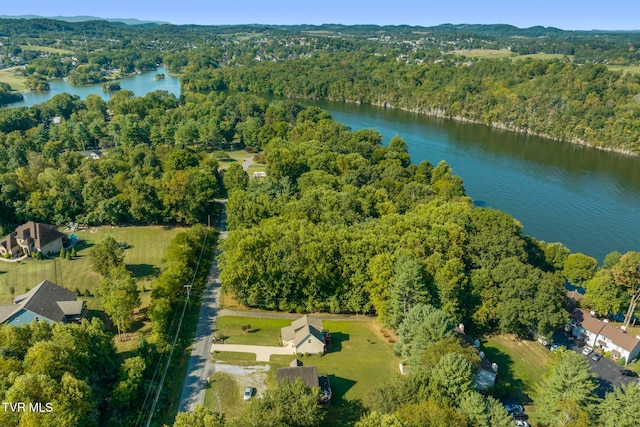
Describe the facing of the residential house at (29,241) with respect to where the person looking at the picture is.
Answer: facing the viewer and to the left of the viewer

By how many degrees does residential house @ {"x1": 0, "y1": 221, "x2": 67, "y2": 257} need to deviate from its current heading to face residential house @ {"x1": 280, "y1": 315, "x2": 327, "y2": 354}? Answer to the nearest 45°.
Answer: approximately 90° to its left

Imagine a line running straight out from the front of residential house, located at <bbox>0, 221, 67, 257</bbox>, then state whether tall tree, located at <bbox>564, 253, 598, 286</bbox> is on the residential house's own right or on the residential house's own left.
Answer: on the residential house's own left

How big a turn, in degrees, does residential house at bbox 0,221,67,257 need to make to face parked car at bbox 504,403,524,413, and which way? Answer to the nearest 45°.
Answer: approximately 90° to its left

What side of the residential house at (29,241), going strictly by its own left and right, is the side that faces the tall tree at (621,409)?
left

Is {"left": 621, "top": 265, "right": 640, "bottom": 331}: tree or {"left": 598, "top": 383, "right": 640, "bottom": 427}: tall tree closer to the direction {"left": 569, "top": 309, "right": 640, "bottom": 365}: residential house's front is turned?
the tall tree

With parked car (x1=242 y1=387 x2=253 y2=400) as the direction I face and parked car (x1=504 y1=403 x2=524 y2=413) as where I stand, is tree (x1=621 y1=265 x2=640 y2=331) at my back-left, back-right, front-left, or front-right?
back-right

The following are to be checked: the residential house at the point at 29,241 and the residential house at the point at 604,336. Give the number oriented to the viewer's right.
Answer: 0

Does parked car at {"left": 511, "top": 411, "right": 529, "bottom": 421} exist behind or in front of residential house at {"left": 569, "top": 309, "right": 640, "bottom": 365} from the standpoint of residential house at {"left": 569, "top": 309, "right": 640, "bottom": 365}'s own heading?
in front

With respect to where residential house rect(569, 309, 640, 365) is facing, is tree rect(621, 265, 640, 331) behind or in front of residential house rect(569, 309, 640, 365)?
behind

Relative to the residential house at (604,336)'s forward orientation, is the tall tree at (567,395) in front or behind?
in front
